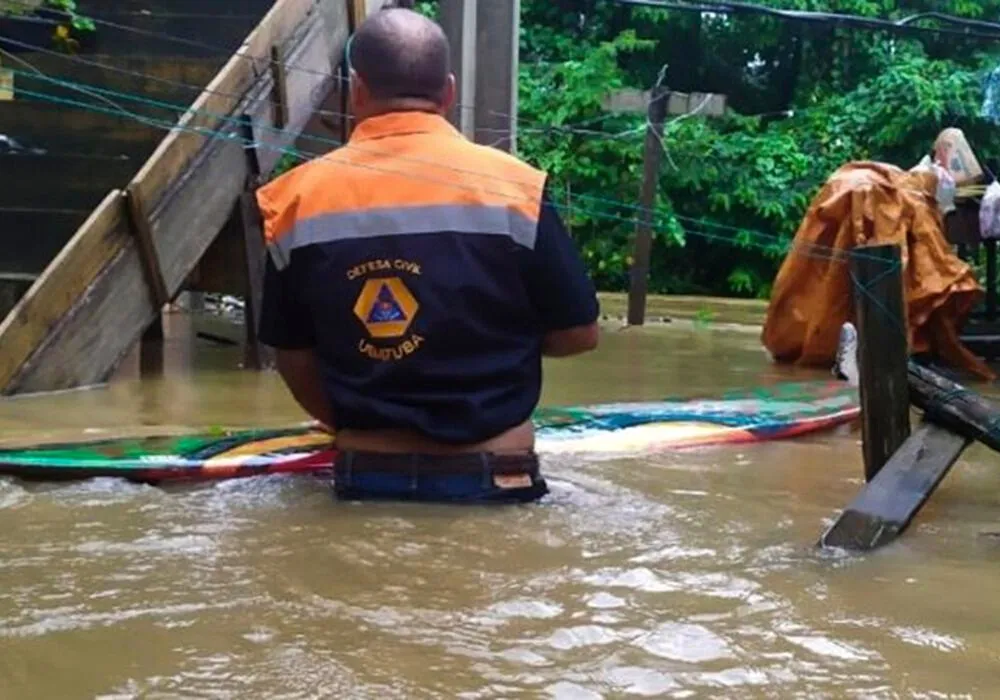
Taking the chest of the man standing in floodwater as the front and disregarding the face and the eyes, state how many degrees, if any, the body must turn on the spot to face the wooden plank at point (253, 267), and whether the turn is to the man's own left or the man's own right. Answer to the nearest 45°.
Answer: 0° — they already face it

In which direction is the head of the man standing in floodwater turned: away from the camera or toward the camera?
away from the camera

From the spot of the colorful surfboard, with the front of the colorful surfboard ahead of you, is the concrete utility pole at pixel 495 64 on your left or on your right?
on your left

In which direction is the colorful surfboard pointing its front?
to the viewer's right

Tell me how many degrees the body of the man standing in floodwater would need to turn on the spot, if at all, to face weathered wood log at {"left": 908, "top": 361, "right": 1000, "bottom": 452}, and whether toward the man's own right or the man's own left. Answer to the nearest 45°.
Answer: approximately 90° to the man's own right

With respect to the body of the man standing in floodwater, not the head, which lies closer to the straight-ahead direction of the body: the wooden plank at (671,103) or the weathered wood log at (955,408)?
the wooden plank

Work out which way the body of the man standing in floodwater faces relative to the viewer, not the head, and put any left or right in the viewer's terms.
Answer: facing away from the viewer

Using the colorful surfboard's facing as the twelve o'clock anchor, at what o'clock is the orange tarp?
The orange tarp is roughly at 10 o'clock from the colorful surfboard.

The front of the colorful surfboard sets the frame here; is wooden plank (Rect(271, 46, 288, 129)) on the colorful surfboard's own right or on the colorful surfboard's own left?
on the colorful surfboard's own left

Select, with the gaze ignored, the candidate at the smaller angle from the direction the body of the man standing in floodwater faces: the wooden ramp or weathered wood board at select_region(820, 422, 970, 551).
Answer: the wooden ramp

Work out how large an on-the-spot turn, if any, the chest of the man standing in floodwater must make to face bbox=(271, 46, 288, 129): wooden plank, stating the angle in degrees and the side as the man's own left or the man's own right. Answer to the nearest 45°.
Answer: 0° — they already face it

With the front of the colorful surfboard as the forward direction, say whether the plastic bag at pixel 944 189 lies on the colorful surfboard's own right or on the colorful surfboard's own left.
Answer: on the colorful surfboard's own left
